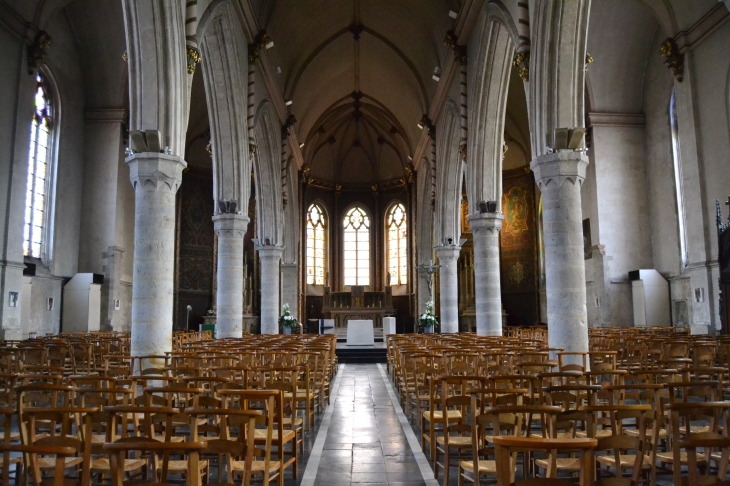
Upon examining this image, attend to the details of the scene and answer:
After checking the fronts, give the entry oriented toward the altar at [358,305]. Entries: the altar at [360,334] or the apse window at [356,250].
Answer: the apse window

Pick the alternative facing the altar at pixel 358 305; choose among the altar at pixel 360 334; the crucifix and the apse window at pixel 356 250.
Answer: the apse window

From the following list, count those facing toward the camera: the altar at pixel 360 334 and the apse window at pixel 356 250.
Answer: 2

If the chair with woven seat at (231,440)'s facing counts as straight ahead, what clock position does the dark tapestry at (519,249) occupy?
The dark tapestry is roughly at 1 o'clock from the chair with woven seat.

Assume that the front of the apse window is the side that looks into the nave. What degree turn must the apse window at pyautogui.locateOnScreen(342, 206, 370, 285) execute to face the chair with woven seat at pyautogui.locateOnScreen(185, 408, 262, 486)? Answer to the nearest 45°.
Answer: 0° — it already faces it

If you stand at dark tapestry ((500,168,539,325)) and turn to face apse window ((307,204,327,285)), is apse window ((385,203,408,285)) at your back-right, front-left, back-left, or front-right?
front-right

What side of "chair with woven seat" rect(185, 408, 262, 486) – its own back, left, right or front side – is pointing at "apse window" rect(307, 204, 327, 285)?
front

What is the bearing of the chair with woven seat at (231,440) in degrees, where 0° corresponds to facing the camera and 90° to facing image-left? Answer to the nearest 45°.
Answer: approximately 180°

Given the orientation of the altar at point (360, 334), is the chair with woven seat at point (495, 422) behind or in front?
in front

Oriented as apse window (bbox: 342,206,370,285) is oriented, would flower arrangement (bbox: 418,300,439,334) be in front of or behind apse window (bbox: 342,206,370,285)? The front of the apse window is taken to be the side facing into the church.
in front

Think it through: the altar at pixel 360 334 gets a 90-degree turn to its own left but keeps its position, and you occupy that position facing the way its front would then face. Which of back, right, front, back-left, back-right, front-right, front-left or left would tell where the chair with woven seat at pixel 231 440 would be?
right

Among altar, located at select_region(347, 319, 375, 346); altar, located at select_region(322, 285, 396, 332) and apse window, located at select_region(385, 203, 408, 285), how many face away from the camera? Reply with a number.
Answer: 0

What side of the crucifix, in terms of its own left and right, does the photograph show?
front

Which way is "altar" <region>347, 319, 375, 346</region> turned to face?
toward the camera
